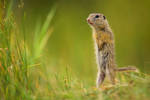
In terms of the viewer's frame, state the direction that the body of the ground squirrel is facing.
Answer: to the viewer's left
